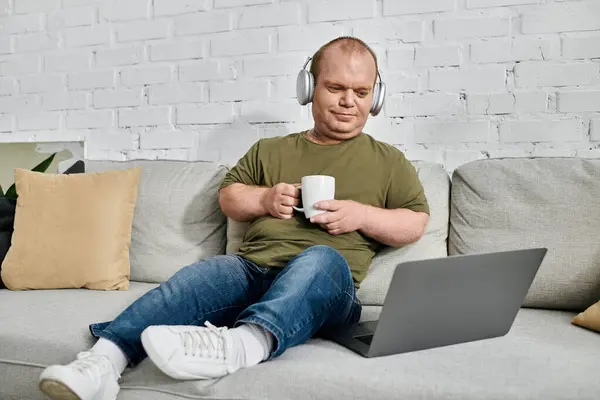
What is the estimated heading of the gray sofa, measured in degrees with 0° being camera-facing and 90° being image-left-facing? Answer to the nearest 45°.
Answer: approximately 0°

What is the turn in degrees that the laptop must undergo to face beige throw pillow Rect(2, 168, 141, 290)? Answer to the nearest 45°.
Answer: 0° — it already faces it

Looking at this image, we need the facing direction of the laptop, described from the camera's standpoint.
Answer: facing away from the viewer and to the left of the viewer
